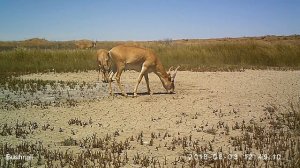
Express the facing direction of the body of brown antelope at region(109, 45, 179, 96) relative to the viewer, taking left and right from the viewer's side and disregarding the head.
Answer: facing to the right of the viewer
